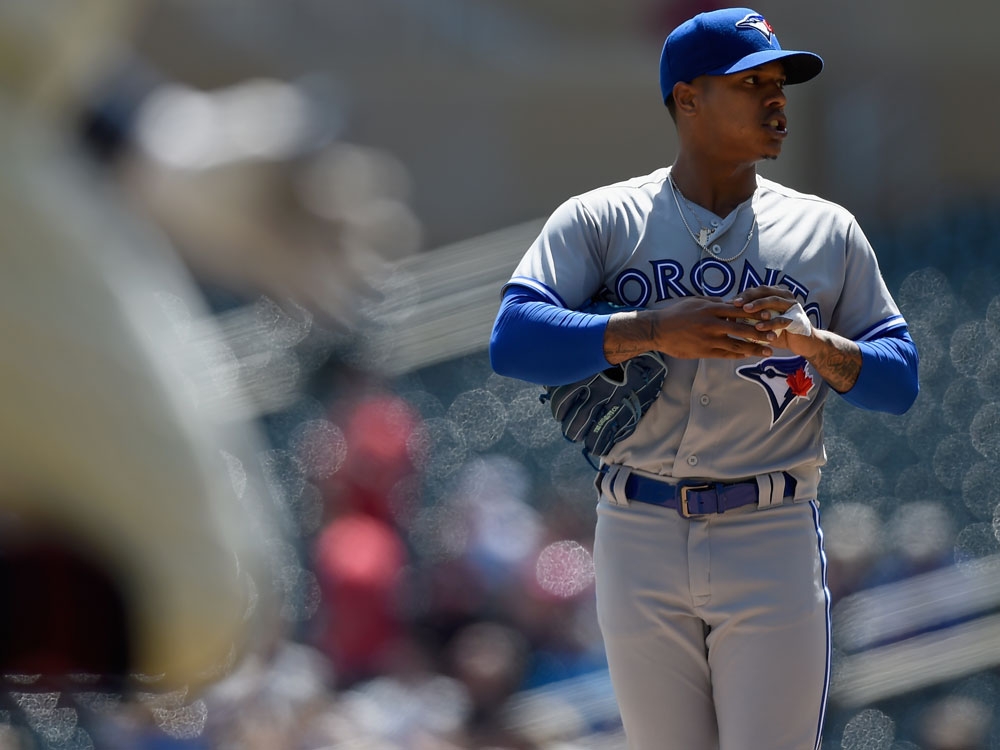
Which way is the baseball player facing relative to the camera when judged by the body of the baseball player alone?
toward the camera
